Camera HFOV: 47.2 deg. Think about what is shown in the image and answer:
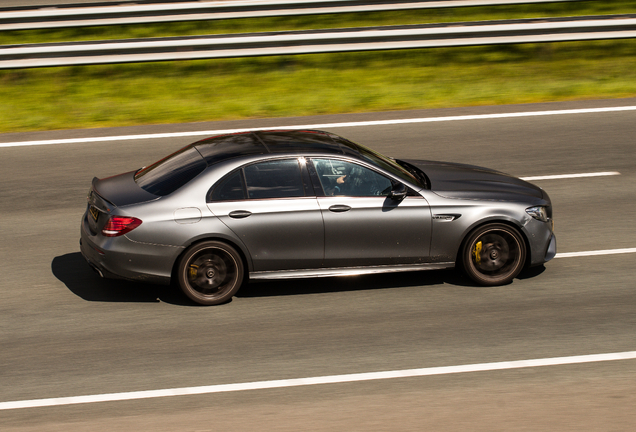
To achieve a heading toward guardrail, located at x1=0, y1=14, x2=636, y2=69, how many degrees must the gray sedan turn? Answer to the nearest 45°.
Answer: approximately 90° to its left

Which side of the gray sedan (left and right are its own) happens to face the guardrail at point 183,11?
left

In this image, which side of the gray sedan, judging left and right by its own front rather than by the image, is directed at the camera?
right
